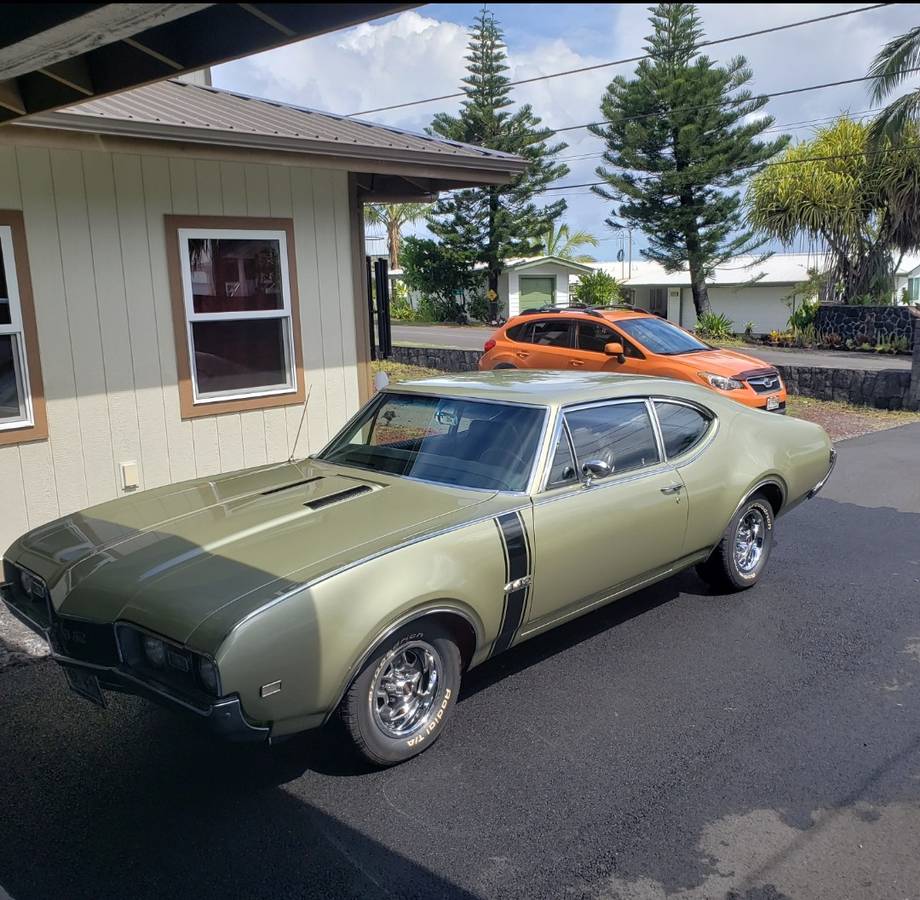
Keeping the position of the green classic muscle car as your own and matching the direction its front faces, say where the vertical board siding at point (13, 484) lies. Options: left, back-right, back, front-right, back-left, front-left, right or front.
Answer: right

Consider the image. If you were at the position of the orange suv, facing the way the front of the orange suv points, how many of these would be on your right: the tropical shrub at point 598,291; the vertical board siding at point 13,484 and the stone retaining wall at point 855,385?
1

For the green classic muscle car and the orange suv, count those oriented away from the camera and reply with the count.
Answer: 0

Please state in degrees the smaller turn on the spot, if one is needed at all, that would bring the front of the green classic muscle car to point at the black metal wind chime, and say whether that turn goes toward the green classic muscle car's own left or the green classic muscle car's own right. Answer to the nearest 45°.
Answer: approximately 135° to the green classic muscle car's own right

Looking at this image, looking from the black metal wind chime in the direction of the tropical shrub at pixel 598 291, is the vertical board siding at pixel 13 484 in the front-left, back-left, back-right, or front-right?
back-left

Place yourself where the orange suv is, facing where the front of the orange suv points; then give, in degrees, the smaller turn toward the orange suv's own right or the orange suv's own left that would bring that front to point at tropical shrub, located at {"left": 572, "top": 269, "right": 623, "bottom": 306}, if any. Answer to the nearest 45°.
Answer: approximately 135° to the orange suv's own left

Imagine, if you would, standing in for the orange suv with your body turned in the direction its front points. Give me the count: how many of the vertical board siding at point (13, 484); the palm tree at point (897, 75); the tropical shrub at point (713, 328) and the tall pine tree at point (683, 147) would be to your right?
1

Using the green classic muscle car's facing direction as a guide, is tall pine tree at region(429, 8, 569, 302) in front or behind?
behind

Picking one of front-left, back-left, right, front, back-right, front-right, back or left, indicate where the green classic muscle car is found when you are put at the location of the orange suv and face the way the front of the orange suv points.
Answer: front-right

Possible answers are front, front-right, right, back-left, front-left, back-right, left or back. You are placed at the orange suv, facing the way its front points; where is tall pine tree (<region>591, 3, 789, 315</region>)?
back-left

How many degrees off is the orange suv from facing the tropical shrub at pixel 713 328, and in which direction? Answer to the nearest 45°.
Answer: approximately 135° to its left

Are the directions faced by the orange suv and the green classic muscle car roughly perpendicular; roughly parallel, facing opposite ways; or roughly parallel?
roughly perpendicular

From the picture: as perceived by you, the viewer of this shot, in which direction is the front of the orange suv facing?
facing the viewer and to the right of the viewer

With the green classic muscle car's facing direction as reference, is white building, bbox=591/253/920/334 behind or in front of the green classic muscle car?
behind
